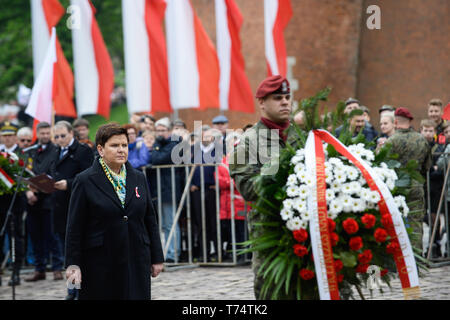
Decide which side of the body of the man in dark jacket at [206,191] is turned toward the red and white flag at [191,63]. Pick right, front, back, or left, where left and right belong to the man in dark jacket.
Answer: back

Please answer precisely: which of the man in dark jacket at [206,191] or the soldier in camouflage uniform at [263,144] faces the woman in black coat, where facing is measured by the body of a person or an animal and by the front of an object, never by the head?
the man in dark jacket

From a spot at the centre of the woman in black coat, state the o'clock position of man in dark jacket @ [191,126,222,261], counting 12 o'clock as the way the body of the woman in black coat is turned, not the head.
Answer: The man in dark jacket is roughly at 8 o'clock from the woman in black coat.

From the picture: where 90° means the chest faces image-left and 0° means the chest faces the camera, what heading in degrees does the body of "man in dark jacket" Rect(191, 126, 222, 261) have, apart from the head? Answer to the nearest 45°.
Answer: approximately 0°

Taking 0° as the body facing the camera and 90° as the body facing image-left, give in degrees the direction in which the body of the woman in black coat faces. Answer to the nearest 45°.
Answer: approximately 315°

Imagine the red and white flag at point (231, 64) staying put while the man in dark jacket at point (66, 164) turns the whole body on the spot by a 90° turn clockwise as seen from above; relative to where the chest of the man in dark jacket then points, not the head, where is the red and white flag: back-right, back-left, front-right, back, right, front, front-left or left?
right

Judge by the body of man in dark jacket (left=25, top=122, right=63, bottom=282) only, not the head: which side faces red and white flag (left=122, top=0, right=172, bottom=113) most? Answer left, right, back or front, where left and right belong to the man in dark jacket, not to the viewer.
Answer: back

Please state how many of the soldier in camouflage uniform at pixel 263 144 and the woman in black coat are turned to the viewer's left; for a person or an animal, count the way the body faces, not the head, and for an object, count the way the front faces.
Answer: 0

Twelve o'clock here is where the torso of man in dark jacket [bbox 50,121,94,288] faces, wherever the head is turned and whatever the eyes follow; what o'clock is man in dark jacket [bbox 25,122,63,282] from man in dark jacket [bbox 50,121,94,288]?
man in dark jacket [bbox 25,122,63,282] is roughly at 4 o'clock from man in dark jacket [bbox 50,121,94,288].

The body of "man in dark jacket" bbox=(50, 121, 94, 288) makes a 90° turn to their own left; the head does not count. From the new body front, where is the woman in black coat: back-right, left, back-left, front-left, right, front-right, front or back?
front-right

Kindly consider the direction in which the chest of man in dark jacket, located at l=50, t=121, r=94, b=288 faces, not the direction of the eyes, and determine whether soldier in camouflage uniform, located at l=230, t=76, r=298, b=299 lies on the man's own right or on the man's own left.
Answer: on the man's own left

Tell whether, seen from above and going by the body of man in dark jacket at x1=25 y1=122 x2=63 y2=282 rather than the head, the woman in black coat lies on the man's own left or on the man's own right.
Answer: on the man's own left
